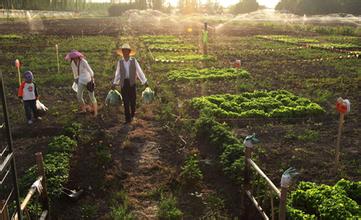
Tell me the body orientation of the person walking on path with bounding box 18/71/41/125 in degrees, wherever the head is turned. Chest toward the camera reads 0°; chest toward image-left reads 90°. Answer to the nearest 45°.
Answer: approximately 0°

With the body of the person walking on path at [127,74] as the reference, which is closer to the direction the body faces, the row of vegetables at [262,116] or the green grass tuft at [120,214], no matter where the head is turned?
the green grass tuft

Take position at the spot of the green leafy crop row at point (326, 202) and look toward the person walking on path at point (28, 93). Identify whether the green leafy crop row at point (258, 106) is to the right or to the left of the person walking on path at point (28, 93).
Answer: right

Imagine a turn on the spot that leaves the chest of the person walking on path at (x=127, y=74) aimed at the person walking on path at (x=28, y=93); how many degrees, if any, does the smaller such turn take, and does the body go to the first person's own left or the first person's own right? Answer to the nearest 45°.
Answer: approximately 90° to the first person's own right

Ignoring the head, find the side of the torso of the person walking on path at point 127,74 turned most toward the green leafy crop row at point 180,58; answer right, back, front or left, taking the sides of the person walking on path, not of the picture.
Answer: back

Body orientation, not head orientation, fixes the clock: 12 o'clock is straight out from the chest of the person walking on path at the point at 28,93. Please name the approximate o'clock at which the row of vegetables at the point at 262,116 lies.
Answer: The row of vegetables is roughly at 10 o'clock from the person walking on path.

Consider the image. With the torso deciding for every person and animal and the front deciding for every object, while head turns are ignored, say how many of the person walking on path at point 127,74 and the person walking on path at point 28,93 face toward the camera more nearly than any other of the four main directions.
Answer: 2

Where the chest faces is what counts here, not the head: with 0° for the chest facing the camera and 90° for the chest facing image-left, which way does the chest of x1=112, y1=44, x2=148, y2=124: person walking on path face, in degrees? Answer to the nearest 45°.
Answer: approximately 0°
